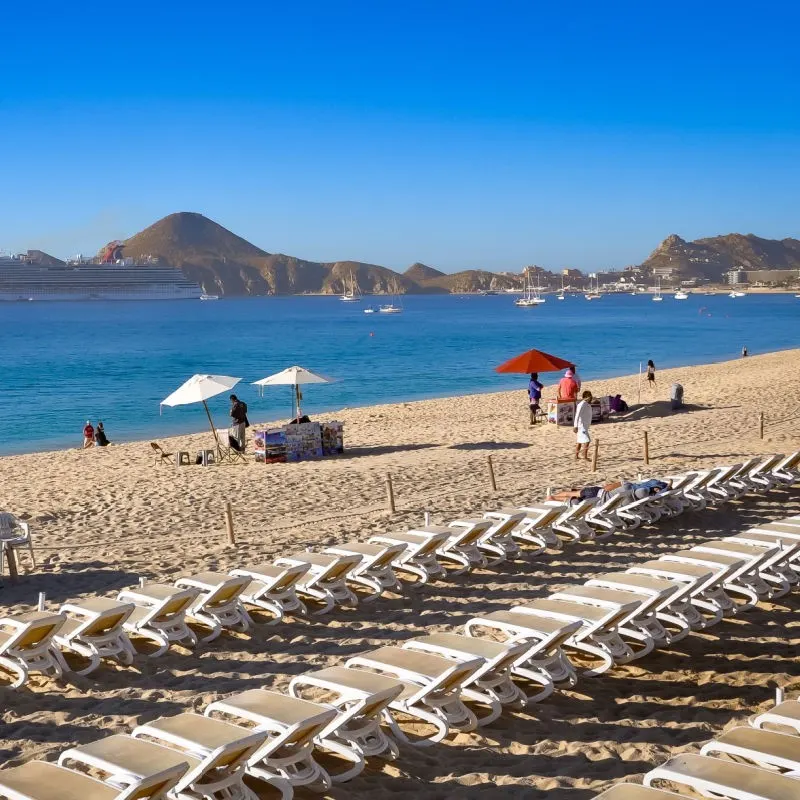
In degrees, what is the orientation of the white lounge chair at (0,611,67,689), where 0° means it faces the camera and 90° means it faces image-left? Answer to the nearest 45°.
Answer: approximately 135°

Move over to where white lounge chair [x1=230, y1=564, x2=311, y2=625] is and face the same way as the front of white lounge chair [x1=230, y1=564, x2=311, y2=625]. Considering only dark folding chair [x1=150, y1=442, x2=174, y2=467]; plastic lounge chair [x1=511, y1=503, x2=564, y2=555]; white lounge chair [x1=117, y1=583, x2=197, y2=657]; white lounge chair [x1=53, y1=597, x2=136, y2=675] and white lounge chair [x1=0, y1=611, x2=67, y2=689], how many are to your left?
3

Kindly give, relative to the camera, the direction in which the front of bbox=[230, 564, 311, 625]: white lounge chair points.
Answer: facing away from the viewer and to the left of the viewer

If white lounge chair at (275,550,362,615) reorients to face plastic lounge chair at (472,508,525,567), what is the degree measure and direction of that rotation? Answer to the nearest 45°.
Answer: approximately 90° to its right

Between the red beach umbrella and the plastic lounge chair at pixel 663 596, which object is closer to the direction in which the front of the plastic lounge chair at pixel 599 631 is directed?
the red beach umbrella

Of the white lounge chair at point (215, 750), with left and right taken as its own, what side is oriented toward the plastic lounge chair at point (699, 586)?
right

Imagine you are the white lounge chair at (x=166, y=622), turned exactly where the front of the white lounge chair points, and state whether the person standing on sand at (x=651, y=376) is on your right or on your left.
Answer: on your right

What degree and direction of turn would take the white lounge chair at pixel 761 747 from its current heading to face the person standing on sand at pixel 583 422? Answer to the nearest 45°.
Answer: approximately 45° to its right

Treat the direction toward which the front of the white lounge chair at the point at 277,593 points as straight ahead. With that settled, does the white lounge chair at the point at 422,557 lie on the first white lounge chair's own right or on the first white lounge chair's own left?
on the first white lounge chair's own right

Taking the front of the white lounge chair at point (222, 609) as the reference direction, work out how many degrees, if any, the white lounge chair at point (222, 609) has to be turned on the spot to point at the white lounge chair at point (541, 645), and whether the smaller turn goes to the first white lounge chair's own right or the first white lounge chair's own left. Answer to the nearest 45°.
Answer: approximately 180°
